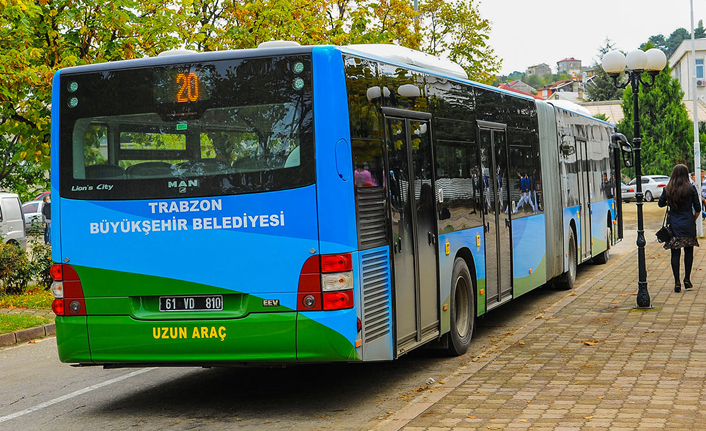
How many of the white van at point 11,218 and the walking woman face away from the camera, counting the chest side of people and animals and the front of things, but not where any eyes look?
1

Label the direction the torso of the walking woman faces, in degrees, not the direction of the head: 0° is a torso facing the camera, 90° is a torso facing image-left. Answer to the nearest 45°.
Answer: approximately 180°

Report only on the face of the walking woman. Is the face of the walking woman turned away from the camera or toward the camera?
away from the camera

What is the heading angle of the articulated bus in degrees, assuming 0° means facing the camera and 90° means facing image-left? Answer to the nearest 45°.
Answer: approximately 225°

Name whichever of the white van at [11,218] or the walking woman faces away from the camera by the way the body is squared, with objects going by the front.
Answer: the walking woman

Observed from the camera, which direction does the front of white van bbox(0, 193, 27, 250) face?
facing to the left of the viewer

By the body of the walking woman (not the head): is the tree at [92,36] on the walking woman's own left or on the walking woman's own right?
on the walking woman's own left

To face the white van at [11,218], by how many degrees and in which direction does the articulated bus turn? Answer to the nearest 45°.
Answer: approximately 90° to its left
